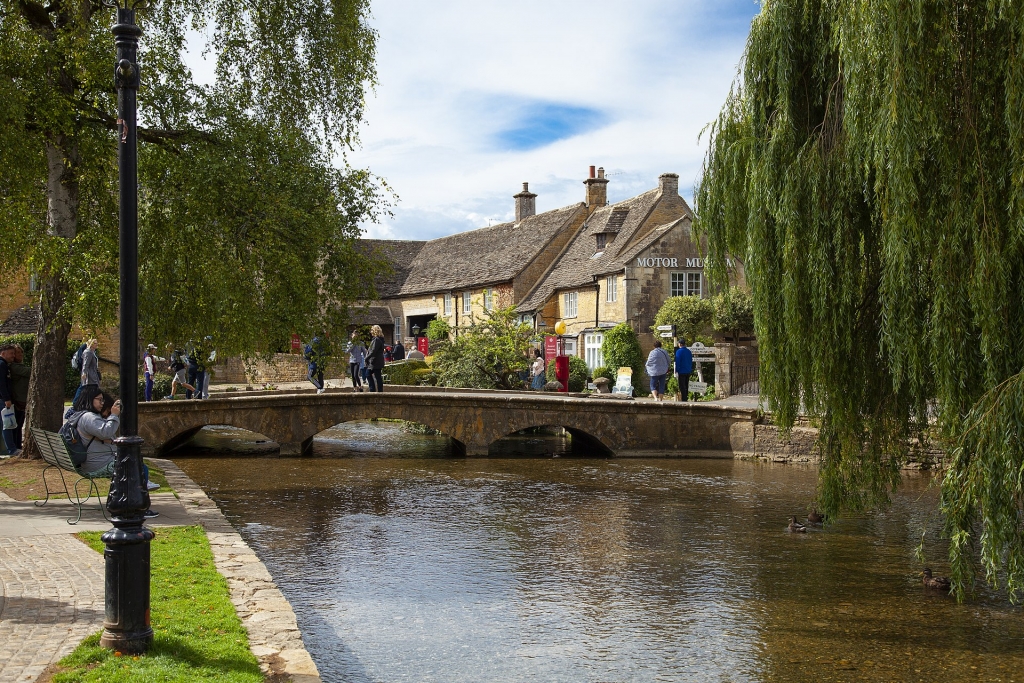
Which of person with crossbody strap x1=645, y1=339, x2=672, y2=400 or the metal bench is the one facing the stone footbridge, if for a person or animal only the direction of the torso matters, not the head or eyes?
the metal bench

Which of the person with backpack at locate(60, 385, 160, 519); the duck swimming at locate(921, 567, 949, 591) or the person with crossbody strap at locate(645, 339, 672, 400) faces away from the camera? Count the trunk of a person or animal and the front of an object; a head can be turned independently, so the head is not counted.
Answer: the person with crossbody strap at locate(645, 339, 672, 400)

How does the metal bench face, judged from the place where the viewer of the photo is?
facing away from the viewer and to the right of the viewer

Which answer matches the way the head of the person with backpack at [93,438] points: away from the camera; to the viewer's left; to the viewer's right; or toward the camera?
to the viewer's right

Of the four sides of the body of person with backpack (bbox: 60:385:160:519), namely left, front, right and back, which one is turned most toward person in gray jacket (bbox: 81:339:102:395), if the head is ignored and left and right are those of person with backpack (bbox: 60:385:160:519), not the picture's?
left

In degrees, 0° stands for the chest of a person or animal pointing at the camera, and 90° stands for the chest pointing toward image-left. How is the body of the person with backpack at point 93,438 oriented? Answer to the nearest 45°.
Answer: approximately 270°

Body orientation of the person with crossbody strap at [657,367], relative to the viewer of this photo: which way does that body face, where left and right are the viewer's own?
facing away from the viewer

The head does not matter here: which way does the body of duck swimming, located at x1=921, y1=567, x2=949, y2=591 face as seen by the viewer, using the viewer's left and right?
facing to the left of the viewer
